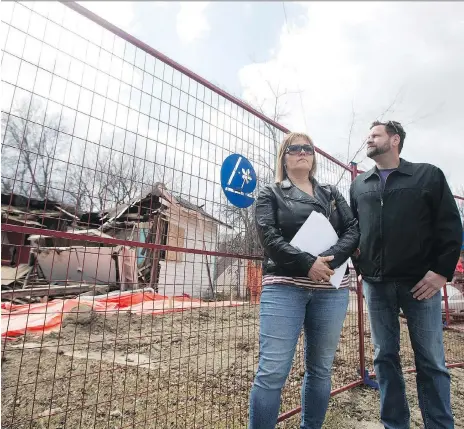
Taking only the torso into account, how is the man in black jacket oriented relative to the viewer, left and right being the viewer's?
facing the viewer and to the left of the viewer

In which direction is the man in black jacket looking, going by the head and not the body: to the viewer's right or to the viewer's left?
to the viewer's left

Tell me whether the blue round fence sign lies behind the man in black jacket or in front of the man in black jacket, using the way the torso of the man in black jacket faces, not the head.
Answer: in front
